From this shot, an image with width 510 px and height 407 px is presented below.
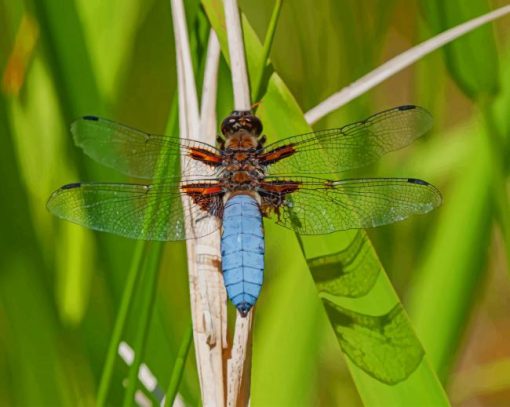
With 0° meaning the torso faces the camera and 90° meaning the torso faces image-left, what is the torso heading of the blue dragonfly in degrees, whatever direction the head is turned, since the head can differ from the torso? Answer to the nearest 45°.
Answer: approximately 180°
